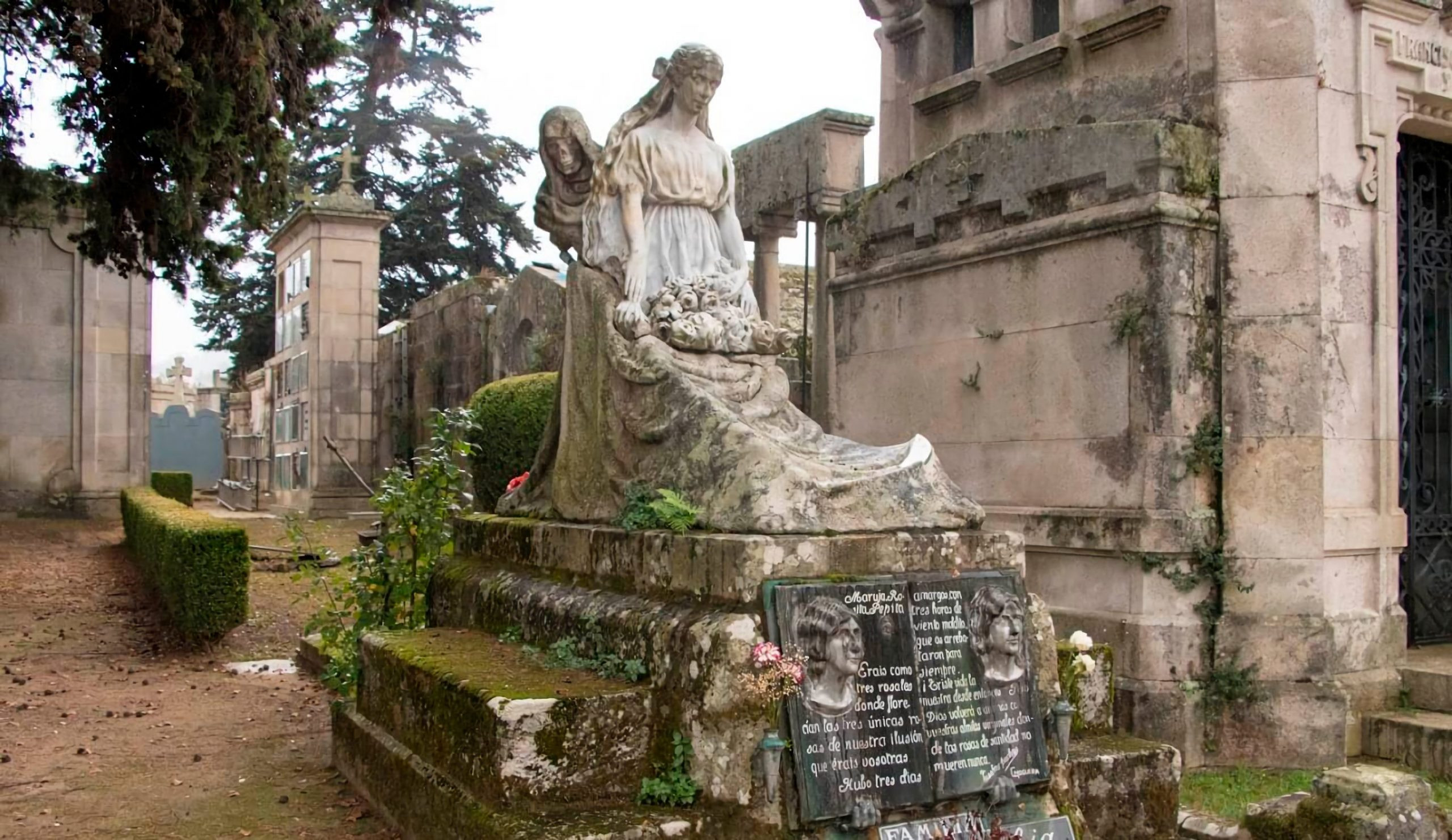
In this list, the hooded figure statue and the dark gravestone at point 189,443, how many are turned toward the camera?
2

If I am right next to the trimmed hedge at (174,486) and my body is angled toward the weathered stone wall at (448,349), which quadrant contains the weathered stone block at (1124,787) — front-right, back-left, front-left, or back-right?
front-right

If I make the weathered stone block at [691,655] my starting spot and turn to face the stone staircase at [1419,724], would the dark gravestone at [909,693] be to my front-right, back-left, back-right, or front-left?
front-right

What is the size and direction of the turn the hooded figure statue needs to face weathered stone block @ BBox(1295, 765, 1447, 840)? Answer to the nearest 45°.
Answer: approximately 45° to its left

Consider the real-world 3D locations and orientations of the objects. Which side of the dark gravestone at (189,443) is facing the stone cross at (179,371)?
back

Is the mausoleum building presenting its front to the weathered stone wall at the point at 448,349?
no

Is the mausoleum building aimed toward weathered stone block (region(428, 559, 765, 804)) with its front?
no

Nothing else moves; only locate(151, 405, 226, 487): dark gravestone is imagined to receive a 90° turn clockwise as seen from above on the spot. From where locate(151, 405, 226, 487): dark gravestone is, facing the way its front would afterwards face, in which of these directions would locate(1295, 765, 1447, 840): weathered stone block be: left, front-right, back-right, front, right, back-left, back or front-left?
left

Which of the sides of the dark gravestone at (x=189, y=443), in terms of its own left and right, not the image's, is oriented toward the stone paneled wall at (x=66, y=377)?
front

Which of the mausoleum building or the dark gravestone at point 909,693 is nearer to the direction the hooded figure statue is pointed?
the dark gravestone

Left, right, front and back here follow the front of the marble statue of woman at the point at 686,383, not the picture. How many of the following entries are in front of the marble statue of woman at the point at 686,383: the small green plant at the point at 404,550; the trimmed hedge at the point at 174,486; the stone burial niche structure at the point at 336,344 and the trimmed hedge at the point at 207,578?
0

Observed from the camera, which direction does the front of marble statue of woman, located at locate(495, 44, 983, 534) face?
facing the viewer and to the right of the viewer

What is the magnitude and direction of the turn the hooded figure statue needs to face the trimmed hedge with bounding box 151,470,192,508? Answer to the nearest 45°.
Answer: approximately 135° to its right

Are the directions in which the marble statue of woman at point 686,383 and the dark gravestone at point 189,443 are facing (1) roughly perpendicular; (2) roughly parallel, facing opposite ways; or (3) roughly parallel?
roughly parallel

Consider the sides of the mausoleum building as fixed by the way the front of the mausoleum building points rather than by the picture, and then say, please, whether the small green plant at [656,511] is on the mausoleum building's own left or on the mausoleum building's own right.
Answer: on the mausoleum building's own right

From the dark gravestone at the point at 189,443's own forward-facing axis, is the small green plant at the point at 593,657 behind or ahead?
ahead

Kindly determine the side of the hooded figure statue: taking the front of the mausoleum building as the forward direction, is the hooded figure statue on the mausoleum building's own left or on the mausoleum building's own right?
on the mausoleum building's own right

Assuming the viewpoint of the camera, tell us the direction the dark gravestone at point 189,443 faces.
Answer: facing the viewer

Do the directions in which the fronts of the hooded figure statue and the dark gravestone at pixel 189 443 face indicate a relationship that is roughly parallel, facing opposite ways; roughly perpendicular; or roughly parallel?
roughly parallel
